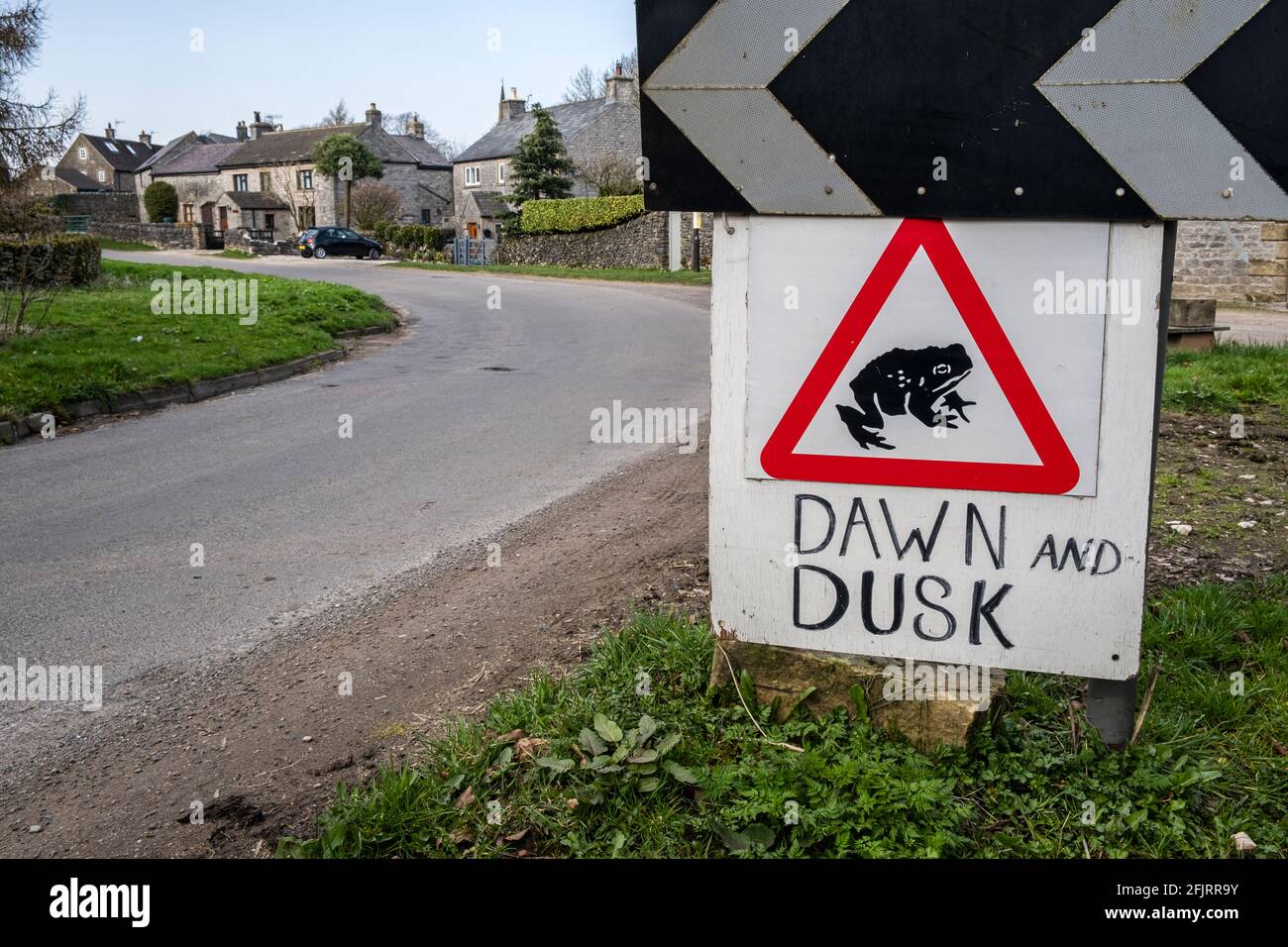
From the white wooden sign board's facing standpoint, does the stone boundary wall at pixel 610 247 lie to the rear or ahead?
to the rear

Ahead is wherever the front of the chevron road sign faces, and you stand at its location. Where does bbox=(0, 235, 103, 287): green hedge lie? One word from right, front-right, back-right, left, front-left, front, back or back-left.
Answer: back-right

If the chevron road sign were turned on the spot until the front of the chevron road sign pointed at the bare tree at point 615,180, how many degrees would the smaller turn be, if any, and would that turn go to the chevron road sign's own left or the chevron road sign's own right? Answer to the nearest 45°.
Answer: approximately 180°

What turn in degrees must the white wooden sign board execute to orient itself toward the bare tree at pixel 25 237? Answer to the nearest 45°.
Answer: approximately 135° to its right

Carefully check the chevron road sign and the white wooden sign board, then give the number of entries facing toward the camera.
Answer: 2

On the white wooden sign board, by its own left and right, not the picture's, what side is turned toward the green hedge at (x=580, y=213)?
back

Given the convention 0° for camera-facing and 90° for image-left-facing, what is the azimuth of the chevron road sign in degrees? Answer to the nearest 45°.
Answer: approximately 0°

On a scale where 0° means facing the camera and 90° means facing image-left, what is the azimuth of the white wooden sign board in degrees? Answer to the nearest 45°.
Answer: approximately 0°

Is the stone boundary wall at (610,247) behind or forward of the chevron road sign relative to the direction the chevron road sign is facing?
behind
